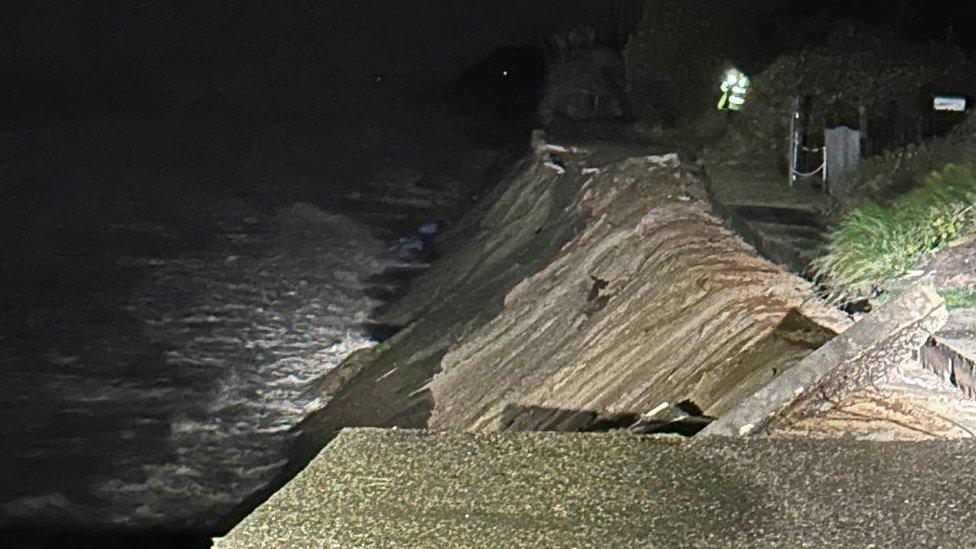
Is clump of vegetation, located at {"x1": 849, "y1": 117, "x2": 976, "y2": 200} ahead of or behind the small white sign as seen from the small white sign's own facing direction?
ahead

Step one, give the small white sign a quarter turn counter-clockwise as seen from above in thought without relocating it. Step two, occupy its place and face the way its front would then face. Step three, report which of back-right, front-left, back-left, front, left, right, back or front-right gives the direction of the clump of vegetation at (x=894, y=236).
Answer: right

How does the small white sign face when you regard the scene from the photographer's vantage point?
facing the viewer
